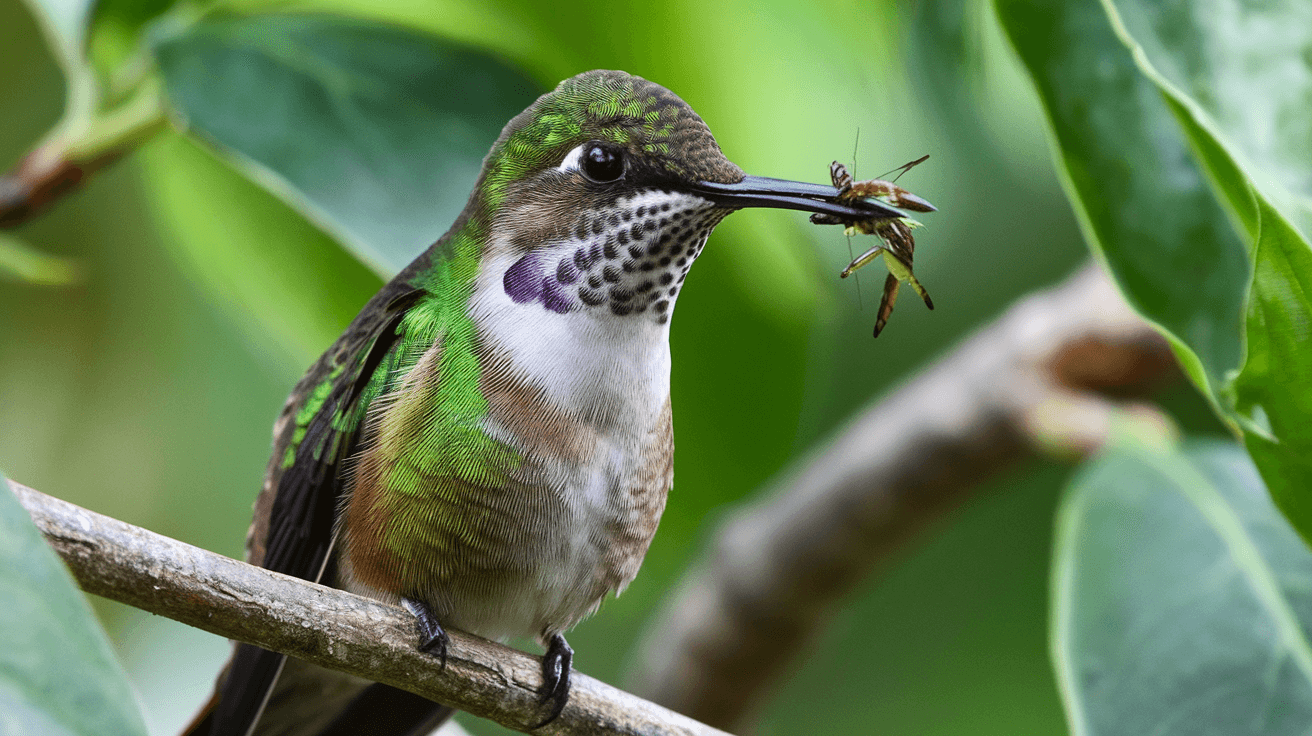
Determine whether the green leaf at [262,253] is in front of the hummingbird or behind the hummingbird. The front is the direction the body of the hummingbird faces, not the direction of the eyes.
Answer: behind

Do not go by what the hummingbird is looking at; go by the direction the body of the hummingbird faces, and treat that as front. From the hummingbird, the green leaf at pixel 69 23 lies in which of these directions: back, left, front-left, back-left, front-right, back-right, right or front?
back

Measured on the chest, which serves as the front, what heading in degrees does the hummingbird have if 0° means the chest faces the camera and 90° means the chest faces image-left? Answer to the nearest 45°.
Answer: approximately 315°
